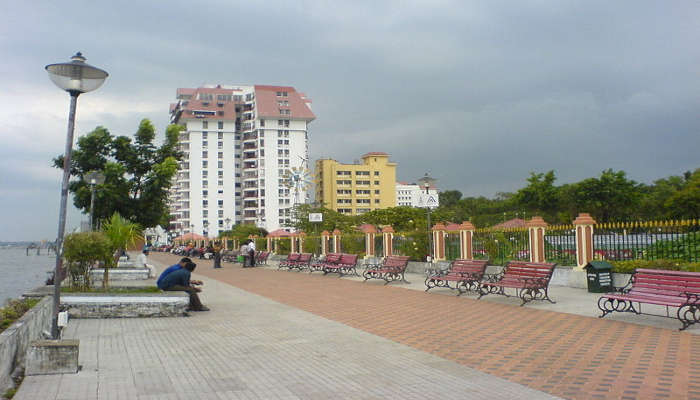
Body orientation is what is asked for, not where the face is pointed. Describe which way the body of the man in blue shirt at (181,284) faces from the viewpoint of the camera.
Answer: to the viewer's right

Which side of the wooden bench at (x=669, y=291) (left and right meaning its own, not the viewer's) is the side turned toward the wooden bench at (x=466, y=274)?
right

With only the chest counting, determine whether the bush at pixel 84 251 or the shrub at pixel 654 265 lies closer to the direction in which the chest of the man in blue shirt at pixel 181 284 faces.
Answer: the shrub

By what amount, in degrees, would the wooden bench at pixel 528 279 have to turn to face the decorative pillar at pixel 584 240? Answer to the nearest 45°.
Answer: approximately 180°

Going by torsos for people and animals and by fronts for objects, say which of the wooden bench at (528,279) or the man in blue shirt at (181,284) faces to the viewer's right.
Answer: the man in blue shirt

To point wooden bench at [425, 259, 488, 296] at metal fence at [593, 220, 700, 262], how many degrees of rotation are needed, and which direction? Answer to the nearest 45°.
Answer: approximately 135° to its left

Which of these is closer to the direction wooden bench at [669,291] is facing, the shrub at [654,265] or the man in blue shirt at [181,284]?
the man in blue shirt

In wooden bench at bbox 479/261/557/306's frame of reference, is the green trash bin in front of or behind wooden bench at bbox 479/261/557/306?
behind

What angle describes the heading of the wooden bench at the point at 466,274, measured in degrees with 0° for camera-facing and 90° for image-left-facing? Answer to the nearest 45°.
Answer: approximately 45°

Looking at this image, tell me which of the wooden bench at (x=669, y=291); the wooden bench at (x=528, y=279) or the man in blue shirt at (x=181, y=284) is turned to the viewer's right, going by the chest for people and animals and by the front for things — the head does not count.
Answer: the man in blue shirt

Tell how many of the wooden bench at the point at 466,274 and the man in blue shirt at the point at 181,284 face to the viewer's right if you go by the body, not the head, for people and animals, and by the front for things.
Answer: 1

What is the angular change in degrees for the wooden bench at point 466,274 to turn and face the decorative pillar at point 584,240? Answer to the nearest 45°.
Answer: approximately 135° to its left
